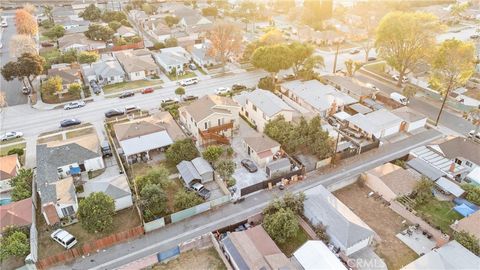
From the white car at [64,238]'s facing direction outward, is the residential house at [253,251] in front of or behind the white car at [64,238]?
behind

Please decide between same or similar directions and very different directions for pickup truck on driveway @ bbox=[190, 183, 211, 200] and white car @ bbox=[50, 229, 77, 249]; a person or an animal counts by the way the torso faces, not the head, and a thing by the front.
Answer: same or similar directions

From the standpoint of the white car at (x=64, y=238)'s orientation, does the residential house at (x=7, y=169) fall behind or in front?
in front

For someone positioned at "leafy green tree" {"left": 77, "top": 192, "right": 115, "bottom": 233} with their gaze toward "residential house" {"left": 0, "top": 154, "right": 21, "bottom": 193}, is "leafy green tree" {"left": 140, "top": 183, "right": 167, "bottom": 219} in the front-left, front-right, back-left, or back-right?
back-right

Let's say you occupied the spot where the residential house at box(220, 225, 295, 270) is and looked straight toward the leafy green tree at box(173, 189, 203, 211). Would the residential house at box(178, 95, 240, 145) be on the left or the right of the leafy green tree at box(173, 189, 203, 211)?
right

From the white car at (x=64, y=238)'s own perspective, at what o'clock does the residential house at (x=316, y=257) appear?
The residential house is roughly at 5 o'clock from the white car.
